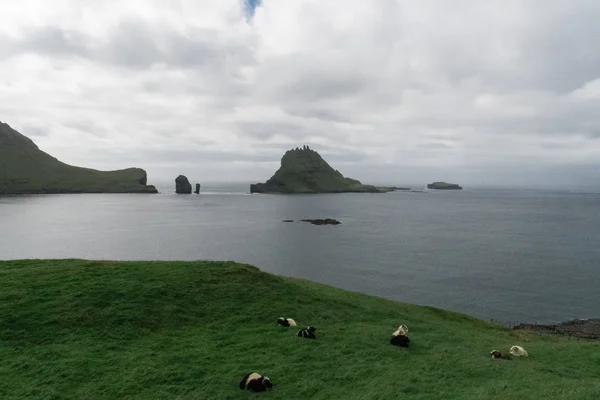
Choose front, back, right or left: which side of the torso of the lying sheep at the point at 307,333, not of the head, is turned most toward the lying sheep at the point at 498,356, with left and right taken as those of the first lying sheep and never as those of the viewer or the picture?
front

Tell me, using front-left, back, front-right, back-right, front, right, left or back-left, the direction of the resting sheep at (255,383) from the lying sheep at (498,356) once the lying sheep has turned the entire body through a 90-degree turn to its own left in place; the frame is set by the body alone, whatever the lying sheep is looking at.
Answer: front-right

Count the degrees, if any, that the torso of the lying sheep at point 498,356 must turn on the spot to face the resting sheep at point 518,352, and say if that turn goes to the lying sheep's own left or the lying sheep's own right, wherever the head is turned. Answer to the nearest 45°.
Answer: approximately 135° to the lying sheep's own right

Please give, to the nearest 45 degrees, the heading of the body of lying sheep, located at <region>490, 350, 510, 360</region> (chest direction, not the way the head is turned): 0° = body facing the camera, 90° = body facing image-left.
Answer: approximately 90°

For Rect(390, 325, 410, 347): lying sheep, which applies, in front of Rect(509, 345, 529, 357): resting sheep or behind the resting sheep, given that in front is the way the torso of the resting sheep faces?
in front
